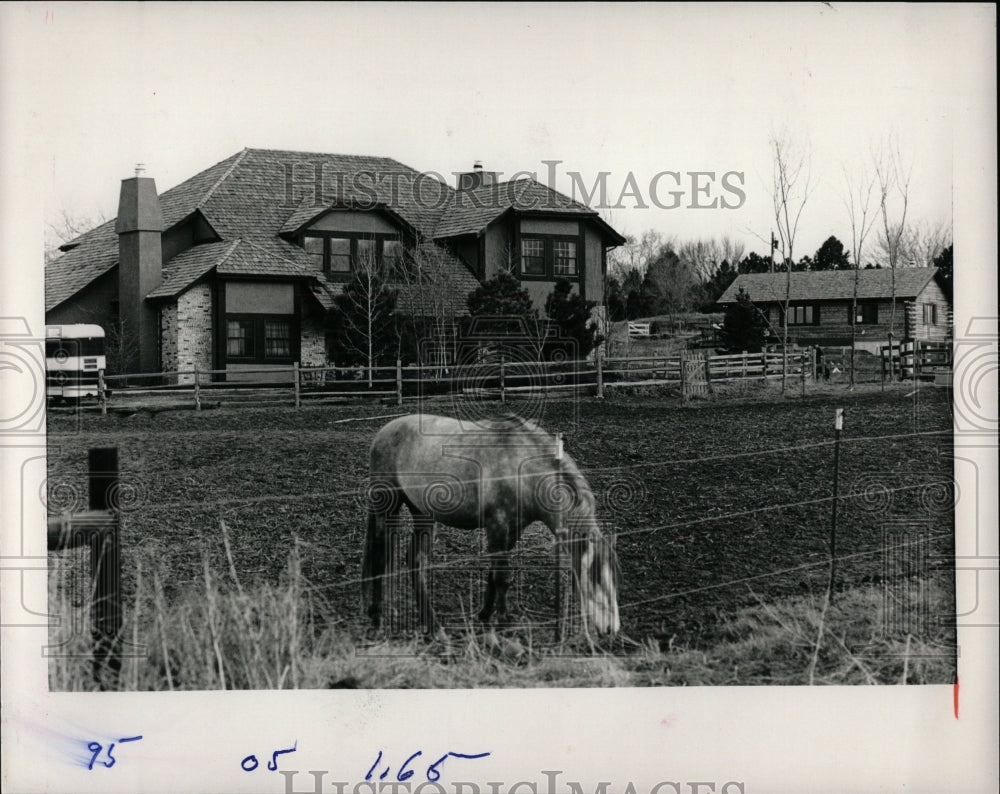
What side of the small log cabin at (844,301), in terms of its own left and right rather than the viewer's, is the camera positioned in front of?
front
